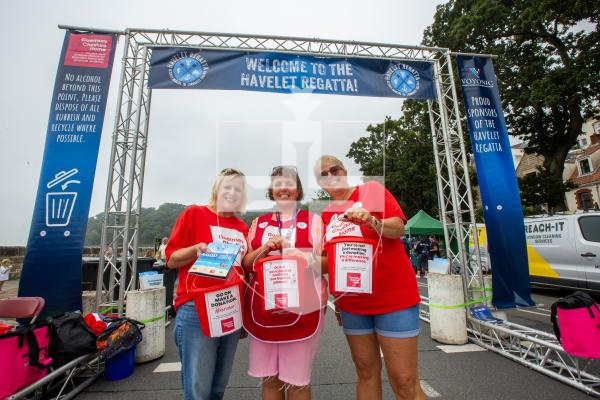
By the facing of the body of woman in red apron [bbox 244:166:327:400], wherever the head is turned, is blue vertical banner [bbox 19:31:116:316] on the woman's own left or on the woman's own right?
on the woman's own right

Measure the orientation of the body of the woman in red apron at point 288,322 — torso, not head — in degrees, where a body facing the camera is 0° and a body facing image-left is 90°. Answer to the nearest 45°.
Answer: approximately 0°

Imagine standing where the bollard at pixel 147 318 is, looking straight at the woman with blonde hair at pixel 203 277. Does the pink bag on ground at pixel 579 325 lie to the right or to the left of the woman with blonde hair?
left

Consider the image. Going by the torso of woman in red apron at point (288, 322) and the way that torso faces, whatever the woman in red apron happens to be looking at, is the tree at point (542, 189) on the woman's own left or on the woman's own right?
on the woman's own left

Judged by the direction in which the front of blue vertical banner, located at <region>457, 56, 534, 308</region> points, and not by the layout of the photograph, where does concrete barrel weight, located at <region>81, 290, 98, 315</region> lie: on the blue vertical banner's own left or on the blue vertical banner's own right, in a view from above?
on the blue vertical banner's own right

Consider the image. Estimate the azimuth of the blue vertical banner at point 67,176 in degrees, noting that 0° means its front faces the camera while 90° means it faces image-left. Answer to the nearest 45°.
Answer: approximately 0°
